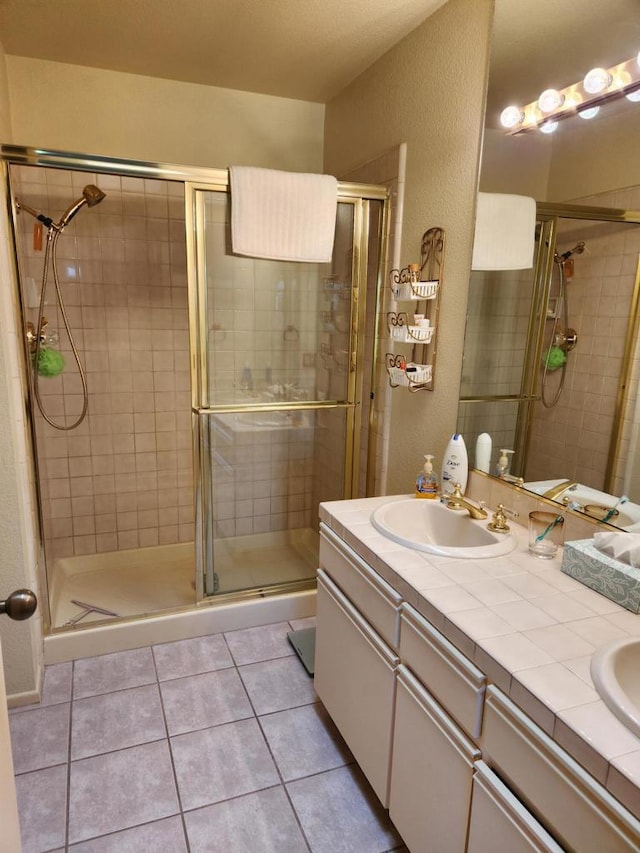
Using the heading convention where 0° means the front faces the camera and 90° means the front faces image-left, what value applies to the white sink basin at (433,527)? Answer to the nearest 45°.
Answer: approximately 45°

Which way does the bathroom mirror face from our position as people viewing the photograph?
facing the viewer and to the left of the viewer

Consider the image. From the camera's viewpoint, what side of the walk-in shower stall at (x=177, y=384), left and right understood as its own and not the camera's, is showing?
front

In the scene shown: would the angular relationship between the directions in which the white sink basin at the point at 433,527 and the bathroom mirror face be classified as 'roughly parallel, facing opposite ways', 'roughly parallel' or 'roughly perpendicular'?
roughly parallel

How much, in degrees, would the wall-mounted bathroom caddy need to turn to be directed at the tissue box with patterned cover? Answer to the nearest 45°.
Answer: approximately 90° to its left

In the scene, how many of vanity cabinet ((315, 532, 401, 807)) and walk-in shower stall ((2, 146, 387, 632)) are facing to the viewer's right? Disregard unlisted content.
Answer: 0

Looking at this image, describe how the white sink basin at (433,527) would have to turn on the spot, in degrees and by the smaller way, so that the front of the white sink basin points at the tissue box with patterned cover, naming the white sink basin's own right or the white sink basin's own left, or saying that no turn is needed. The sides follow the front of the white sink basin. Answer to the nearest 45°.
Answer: approximately 90° to the white sink basin's own left

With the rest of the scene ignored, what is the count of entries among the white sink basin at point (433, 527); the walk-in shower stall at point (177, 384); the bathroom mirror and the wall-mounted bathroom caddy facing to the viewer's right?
0

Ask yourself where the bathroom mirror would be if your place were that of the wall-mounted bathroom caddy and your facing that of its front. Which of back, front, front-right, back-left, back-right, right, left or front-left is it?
left
